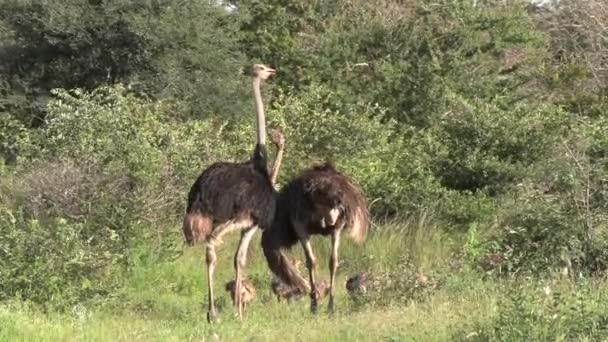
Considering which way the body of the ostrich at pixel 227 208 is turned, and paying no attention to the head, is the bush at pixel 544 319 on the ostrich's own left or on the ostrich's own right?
on the ostrich's own right

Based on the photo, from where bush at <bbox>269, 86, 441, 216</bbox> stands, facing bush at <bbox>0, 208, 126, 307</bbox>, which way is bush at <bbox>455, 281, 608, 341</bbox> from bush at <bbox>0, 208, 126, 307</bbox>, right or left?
left

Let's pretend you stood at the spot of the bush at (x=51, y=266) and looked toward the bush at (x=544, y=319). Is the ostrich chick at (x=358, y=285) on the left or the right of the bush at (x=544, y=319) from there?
left

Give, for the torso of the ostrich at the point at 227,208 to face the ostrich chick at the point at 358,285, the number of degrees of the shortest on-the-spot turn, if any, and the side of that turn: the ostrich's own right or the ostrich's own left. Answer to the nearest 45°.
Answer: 0° — it already faces it

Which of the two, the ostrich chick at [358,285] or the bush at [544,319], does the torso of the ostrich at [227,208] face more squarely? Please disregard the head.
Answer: the ostrich chick

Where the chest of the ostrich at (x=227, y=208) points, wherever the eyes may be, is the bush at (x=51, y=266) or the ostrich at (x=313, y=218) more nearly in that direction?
the ostrich

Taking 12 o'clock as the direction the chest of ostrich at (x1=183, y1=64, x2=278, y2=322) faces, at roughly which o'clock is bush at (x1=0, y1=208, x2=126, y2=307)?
The bush is roughly at 6 o'clock from the ostrich.

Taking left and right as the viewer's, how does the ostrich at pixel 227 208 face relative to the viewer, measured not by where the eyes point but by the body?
facing to the right of the viewer
